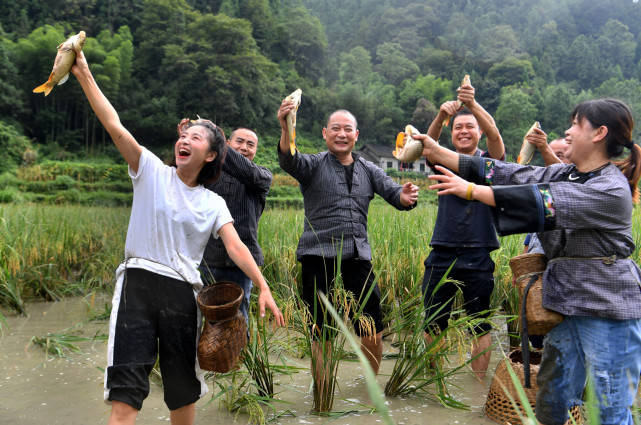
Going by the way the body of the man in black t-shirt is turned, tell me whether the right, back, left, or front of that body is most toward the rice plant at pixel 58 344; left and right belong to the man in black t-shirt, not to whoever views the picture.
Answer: right

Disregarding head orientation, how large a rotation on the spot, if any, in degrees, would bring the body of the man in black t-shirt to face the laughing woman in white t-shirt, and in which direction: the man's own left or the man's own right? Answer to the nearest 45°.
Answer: approximately 45° to the man's own right

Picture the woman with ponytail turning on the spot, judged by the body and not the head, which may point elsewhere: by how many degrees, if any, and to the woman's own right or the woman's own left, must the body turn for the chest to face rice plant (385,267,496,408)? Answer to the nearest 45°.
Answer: approximately 45° to the woman's own right

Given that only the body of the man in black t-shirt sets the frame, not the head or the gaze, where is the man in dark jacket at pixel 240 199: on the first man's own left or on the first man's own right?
on the first man's own right

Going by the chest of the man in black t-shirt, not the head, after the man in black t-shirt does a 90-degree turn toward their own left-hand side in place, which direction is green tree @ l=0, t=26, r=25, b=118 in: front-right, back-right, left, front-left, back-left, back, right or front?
back-left

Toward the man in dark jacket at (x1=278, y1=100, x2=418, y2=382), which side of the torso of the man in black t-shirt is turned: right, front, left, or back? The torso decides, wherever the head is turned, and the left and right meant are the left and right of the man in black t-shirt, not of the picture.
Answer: right

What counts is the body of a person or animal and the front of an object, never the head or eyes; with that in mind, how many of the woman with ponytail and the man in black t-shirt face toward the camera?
1

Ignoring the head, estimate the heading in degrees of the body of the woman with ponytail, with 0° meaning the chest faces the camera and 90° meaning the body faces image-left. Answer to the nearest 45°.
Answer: approximately 90°

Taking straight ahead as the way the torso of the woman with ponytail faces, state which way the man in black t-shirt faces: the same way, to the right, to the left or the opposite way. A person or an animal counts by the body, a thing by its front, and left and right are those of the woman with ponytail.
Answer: to the left
